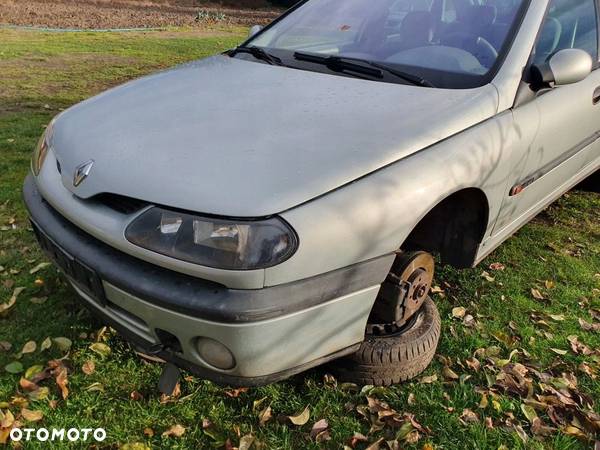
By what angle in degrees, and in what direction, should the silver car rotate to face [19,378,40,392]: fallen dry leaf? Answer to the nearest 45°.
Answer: approximately 45° to its right

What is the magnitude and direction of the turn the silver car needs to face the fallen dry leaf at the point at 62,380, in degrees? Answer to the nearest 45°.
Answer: approximately 45° to its right

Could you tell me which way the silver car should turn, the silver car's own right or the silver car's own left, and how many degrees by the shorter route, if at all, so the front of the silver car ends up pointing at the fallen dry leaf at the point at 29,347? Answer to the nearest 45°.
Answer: approximately 45° to the silver car's own right

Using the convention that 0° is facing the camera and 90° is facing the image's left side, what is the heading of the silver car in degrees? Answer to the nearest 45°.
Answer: approximately 45°

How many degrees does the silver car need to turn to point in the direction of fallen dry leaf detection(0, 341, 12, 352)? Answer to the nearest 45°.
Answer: approximately 45° to its right
